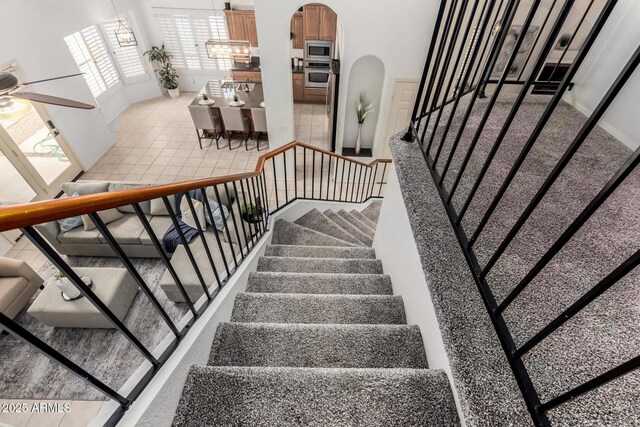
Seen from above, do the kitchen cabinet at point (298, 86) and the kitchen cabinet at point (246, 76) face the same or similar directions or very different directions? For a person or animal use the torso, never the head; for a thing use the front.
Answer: same or similar directions

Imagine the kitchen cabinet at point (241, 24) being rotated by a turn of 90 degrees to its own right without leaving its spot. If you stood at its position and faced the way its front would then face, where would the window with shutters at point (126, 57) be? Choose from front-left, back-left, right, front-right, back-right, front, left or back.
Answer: front

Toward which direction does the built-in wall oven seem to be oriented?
toward the camera

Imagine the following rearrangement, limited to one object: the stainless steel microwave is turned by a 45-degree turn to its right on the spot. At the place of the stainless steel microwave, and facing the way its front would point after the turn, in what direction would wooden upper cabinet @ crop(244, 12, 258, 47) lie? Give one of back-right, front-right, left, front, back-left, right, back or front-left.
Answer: front-right

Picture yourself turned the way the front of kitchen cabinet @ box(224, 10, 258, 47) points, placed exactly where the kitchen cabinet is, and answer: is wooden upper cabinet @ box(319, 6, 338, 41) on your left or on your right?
on your left

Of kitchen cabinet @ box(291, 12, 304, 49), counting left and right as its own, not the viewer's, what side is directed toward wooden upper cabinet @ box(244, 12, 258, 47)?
right

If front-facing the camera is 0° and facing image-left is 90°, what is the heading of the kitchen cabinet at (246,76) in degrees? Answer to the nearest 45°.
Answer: approximately 0°

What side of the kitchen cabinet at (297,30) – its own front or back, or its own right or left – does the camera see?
front

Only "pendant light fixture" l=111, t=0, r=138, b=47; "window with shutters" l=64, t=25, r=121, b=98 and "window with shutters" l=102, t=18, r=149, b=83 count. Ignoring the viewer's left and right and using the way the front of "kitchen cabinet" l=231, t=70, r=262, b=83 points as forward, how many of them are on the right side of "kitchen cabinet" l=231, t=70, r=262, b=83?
3

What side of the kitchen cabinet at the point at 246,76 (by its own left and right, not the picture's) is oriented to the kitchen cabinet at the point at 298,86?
left

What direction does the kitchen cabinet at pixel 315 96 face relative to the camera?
toward the camera

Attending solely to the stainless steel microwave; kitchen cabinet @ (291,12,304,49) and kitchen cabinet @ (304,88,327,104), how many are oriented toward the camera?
3

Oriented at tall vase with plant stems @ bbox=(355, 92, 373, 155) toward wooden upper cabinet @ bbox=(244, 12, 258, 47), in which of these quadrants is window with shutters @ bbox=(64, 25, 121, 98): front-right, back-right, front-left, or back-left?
front-left

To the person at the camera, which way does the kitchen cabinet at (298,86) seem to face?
facing the viewer
